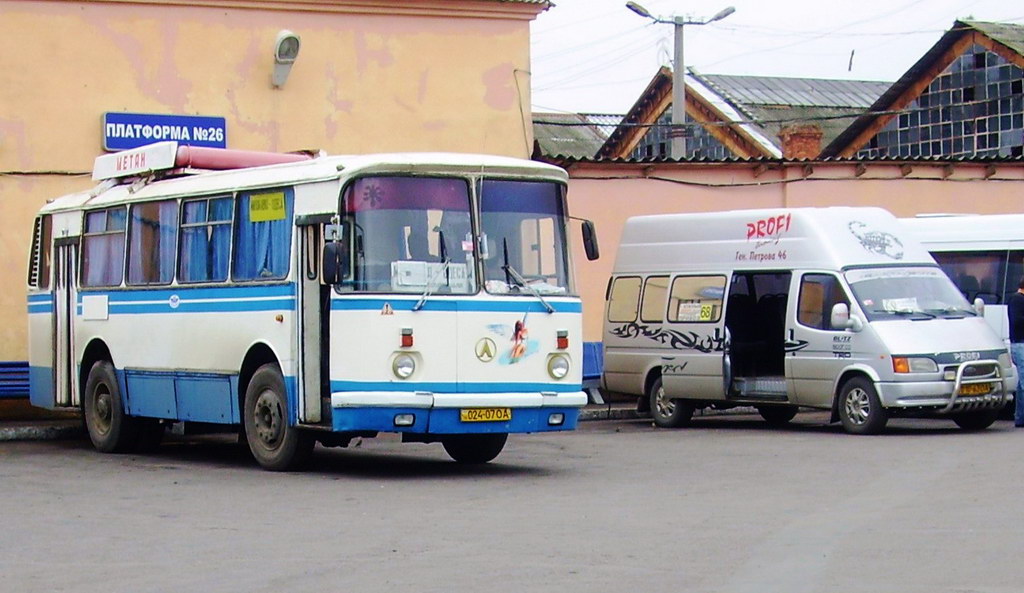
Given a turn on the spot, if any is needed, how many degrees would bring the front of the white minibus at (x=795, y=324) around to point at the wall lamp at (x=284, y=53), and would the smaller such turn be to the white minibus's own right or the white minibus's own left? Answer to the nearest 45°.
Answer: approximately 135° to the white minibus's own right

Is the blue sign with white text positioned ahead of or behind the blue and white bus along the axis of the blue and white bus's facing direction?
behind

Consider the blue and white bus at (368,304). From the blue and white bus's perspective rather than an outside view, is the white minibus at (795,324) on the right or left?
on its left

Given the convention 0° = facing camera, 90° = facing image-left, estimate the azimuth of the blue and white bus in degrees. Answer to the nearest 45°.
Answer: approximately 315°

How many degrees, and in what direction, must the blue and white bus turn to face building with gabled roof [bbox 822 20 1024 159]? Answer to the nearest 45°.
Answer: approximately 90° to its left

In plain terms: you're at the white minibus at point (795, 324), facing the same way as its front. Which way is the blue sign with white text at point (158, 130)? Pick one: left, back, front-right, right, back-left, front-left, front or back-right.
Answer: back-right

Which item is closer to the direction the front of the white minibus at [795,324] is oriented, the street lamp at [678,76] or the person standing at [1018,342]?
the person standing

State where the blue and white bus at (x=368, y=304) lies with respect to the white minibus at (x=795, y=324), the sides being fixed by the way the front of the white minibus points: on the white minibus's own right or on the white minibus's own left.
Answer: on the white minibus's own right

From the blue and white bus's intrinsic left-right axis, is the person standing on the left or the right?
on its left

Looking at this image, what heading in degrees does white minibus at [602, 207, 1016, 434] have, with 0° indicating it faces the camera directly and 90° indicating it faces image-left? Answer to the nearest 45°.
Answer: approximately 315°
